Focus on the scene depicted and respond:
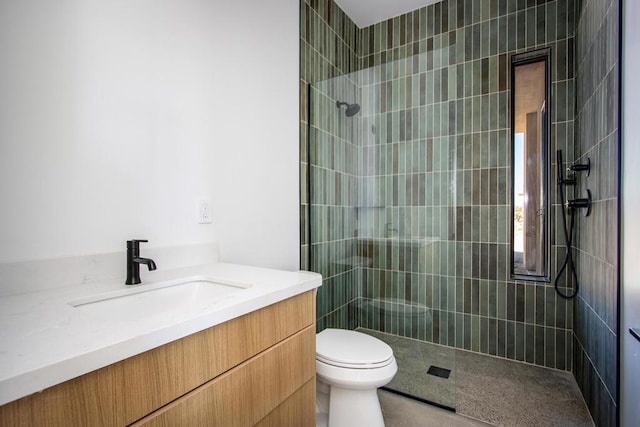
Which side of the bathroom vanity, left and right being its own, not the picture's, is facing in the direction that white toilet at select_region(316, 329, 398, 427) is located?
left

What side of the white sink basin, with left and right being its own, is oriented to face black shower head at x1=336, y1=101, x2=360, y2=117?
left

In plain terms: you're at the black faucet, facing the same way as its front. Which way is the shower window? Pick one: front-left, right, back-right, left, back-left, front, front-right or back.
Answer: front-left

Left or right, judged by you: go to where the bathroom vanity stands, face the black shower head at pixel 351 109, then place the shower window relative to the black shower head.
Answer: right

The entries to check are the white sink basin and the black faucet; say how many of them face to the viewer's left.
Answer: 0

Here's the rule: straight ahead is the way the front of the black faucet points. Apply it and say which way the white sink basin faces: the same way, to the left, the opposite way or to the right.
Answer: the same way

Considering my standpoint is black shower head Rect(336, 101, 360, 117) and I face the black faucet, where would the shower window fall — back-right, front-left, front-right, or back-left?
back-left

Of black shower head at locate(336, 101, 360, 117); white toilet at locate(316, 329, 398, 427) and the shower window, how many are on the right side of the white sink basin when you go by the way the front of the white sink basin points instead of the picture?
0

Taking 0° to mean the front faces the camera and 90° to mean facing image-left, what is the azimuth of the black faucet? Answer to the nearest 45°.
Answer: approximately 315°

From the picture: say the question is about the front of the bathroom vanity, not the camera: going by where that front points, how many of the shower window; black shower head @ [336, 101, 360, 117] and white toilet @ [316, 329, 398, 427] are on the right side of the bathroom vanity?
0

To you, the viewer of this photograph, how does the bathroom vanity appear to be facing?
facing the viewer and to the right of the viewer

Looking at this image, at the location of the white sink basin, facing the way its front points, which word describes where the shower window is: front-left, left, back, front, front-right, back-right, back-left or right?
front-left
